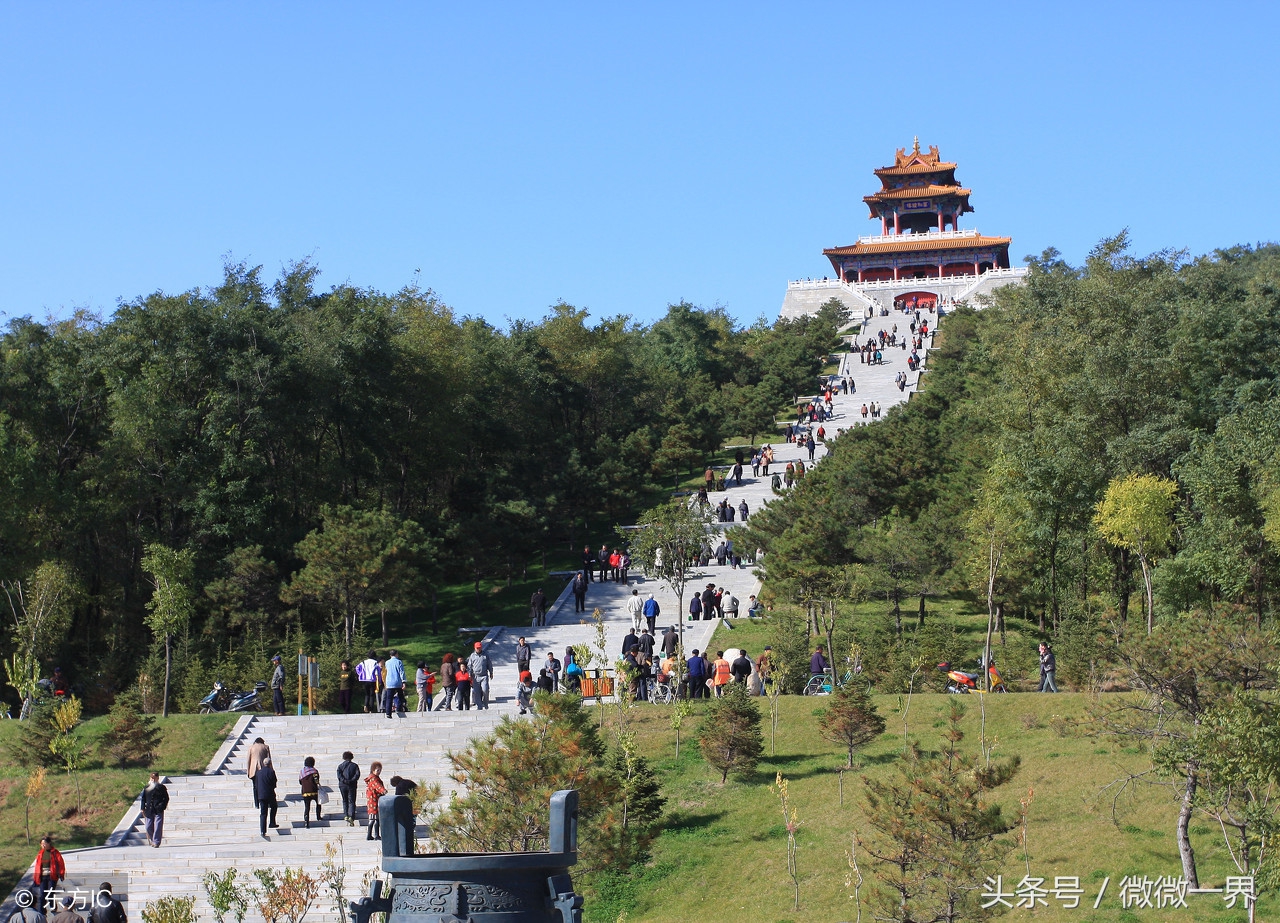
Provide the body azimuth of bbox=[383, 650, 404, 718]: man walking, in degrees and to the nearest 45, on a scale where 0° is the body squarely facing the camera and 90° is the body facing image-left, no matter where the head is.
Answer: approximately 180°

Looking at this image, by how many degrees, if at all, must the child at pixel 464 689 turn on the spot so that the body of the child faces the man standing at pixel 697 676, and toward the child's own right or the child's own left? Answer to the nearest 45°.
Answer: approximately 90° to the child's own left

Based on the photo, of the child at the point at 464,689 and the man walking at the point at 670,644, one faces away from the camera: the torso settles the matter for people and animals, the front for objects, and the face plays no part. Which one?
the man walking

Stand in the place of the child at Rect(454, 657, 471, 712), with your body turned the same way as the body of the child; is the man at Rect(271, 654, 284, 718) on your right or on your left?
on your right

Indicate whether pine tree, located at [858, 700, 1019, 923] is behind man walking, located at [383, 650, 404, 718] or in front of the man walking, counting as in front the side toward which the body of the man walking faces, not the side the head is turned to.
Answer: behind

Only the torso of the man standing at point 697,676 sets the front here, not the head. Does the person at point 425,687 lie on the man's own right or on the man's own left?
on the man's own left

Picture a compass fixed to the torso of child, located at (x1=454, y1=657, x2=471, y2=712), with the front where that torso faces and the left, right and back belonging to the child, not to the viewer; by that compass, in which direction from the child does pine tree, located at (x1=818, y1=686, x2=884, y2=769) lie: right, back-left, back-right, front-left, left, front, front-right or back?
front-left

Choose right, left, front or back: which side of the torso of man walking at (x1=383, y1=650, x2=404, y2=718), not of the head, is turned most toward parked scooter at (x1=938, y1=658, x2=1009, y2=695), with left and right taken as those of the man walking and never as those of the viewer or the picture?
right

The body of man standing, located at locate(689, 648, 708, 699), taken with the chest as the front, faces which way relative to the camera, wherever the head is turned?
away from the camera

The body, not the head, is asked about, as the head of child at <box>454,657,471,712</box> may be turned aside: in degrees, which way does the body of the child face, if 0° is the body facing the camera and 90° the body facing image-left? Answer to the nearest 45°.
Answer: approximately 0°
